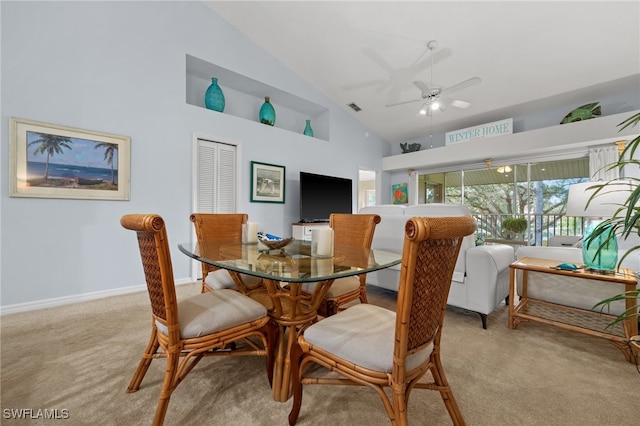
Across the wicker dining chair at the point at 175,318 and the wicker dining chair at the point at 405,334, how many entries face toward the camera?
0

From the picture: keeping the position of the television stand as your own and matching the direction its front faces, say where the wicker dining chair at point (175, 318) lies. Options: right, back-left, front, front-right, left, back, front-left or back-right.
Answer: front-right

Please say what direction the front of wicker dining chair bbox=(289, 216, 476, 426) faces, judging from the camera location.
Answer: facing away from the viewer and to the left of the viewer

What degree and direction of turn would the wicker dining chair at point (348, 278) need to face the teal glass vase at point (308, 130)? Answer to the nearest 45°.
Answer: approximately 135° to its right

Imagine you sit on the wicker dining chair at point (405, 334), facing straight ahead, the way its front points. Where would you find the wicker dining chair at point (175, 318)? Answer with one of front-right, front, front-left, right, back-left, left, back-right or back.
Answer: front-left

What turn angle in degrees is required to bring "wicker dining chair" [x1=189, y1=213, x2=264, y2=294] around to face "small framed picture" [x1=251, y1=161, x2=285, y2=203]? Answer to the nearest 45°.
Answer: approximately 135° to its left

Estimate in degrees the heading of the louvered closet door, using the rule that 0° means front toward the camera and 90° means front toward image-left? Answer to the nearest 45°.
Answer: approximately 315°

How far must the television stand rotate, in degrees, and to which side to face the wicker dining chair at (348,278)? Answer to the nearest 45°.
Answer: approximately 45° to its right

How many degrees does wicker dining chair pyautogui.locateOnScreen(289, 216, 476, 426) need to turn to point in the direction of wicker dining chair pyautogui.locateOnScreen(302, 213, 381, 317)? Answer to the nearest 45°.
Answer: approximately 45° to its right

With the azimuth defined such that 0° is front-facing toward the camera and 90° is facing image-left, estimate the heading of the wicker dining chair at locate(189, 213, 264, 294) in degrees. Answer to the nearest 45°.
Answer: approximately 315°

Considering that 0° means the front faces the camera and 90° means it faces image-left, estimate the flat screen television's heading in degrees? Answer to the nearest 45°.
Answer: approximately 315°

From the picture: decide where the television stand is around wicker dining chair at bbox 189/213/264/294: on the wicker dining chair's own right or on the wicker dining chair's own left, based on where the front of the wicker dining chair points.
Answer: on the wicker dining chair's own left

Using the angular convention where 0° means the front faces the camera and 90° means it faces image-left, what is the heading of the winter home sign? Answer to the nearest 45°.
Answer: approximately 45°
